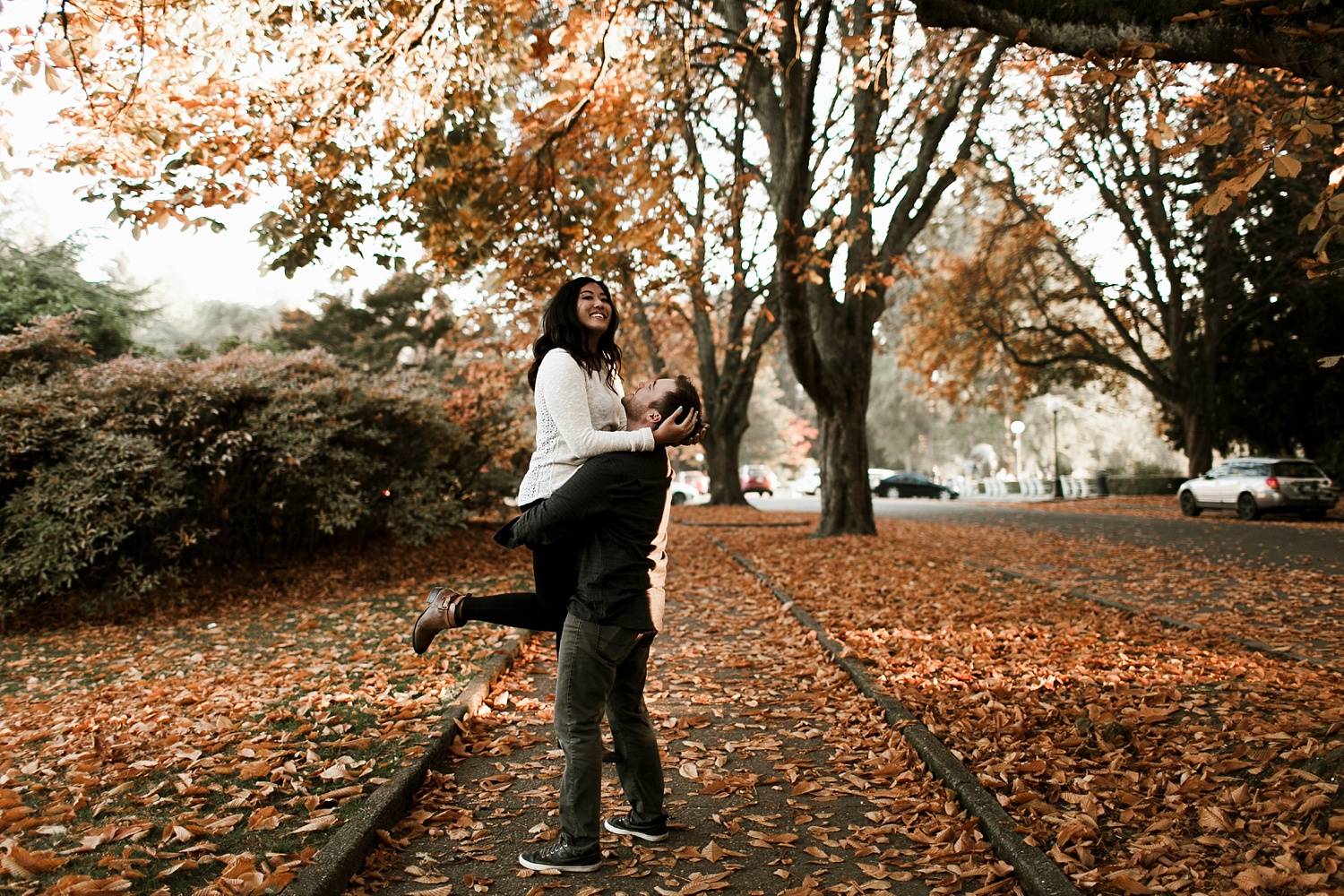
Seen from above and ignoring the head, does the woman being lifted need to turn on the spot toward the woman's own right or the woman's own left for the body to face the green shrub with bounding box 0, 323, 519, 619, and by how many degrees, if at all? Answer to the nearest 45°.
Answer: approximately 135° to the woman's own left

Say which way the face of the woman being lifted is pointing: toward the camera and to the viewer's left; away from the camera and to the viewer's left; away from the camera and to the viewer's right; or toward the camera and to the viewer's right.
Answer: toward the camera and to the viewer's right

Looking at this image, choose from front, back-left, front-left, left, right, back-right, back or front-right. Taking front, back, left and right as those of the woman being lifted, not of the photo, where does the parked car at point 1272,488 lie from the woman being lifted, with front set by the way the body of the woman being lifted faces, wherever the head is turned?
front-left

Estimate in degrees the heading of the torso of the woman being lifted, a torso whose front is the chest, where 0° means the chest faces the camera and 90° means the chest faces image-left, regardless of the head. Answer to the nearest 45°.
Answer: approximately 270°

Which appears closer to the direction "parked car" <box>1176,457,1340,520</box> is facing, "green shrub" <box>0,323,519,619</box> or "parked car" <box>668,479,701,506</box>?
the parked car

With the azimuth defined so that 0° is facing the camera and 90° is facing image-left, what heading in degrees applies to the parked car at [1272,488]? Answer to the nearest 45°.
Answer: approximately 135°

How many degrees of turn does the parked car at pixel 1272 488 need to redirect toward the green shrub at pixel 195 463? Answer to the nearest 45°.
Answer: approximately 90° to its left

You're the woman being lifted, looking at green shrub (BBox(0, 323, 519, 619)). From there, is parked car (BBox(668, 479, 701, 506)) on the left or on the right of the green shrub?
right

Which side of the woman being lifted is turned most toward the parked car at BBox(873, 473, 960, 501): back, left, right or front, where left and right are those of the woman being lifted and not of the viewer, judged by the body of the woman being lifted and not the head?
left

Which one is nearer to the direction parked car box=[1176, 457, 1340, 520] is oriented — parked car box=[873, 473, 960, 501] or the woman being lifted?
the parked car

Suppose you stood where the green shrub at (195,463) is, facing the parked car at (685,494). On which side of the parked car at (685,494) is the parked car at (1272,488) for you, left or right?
right

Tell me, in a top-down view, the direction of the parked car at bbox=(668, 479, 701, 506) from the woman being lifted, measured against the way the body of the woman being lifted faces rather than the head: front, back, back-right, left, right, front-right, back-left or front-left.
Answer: left

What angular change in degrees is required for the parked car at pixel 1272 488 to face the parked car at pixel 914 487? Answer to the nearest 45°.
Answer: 0° — it already faces it
